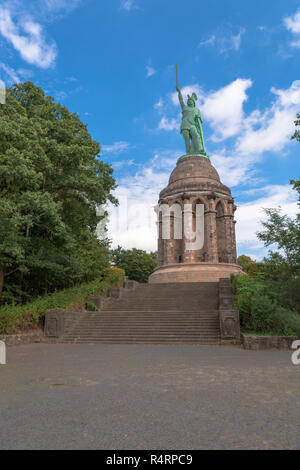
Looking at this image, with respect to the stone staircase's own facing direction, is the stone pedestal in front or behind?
behind

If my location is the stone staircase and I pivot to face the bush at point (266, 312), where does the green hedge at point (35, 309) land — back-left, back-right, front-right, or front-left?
back-right

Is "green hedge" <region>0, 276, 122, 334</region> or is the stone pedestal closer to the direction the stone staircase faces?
the green hedge

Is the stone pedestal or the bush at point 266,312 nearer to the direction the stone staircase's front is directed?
the bush

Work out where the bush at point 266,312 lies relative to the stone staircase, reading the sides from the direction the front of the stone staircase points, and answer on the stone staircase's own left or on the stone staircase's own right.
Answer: on the stone staircase's own left

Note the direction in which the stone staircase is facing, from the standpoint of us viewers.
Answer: facing the viewer

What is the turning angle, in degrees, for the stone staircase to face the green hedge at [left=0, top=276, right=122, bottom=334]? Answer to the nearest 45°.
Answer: approximately 90° to its right
